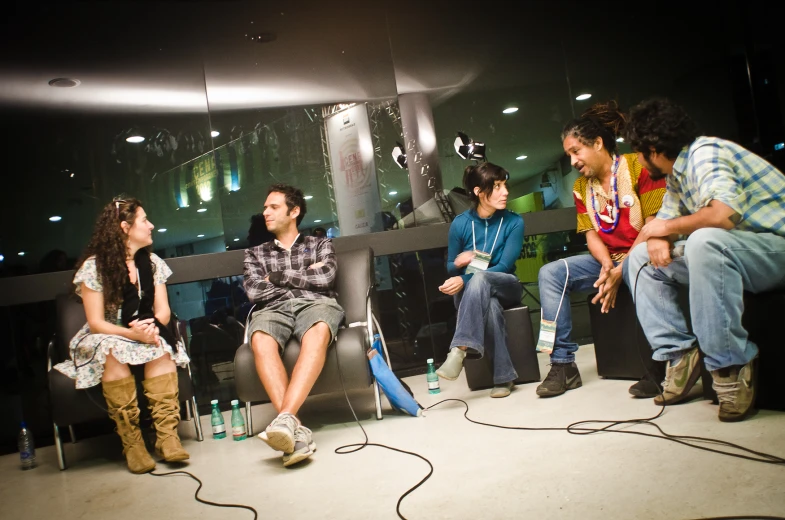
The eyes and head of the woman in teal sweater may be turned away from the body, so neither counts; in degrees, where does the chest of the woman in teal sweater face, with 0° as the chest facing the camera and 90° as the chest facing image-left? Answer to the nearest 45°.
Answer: approximately 0°

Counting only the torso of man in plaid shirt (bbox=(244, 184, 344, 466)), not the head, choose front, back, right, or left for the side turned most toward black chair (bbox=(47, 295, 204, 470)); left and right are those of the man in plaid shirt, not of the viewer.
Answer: right

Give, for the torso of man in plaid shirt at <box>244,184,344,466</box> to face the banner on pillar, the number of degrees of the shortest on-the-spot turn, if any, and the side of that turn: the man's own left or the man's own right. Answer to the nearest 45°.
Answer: approximately 135° to the man's own left

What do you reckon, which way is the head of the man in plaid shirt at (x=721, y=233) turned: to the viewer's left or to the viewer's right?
to the viewer's left

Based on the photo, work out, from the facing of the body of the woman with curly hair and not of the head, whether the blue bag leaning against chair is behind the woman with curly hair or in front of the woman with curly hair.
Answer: in front

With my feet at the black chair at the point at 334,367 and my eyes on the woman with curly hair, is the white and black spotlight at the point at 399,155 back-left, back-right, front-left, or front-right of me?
back-right

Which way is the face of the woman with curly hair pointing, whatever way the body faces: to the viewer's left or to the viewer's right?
to the viewer's right

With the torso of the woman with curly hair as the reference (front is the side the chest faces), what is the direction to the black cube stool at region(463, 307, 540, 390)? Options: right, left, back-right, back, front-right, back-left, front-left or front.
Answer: front-left

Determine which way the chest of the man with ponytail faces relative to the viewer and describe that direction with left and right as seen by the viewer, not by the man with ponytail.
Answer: facing the viewer and to the left of the viewer

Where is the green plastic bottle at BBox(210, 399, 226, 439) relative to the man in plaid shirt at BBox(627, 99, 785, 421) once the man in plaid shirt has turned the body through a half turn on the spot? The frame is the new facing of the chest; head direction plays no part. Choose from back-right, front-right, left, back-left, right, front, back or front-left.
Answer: back-left

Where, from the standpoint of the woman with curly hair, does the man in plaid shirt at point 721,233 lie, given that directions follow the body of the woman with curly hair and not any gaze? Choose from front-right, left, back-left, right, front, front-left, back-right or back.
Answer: front
